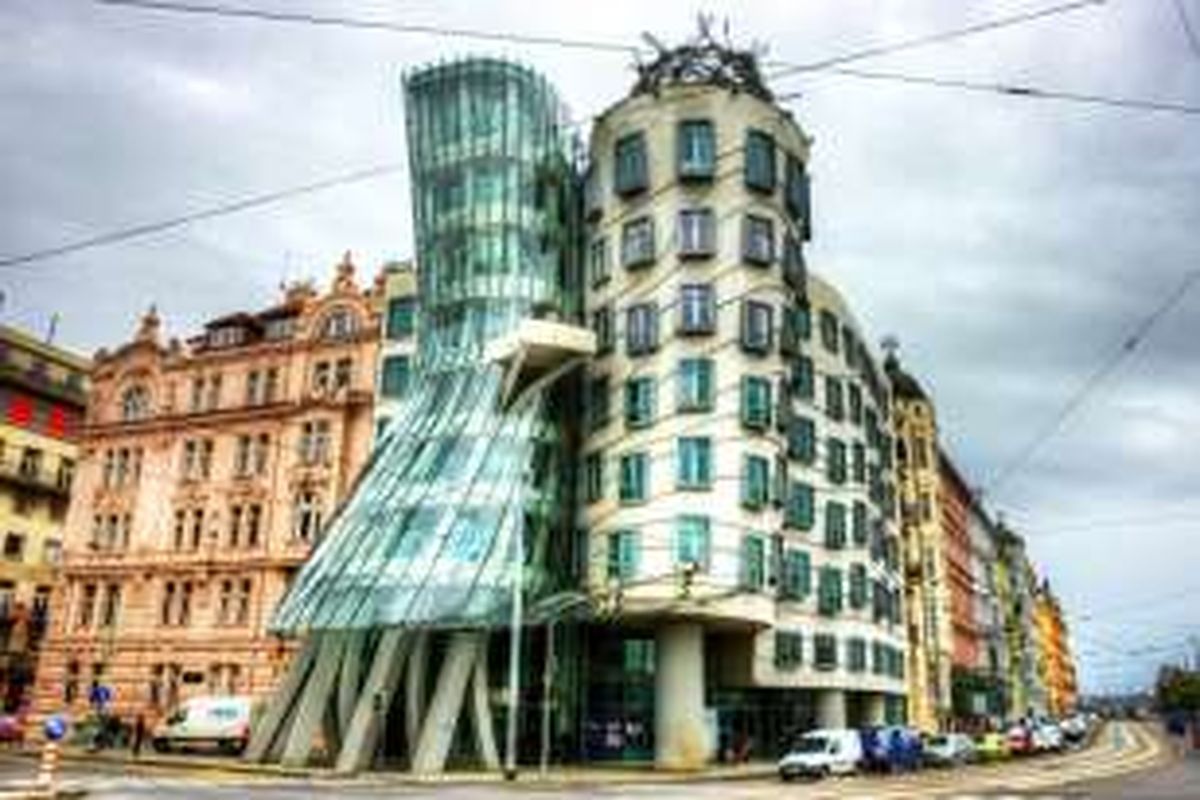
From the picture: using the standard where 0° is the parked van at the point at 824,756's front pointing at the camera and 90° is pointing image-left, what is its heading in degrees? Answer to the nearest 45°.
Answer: approximately 45°

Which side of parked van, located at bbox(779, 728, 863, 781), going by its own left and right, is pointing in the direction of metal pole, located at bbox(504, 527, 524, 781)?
front
